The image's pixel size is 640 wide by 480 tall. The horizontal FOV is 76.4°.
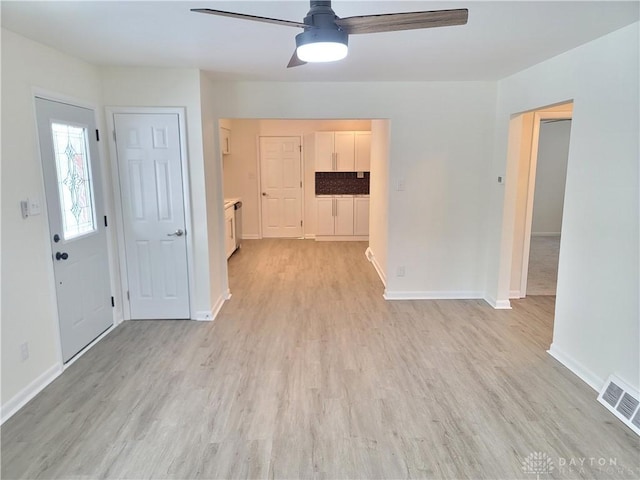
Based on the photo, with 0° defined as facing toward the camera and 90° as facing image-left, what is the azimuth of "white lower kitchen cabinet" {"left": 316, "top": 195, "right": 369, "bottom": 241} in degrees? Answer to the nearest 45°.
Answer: approximately 0°

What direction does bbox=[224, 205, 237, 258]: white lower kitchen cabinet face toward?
to the viewer's right

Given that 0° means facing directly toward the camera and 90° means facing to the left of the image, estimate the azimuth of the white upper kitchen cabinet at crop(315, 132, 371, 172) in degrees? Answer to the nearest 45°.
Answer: approximately 0°

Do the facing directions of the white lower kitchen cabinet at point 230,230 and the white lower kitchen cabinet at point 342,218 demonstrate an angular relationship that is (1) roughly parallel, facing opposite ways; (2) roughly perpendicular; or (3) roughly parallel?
roughly perpendicular

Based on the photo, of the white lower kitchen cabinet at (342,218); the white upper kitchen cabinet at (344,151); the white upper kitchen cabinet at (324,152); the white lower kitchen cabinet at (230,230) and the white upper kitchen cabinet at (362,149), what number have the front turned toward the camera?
4

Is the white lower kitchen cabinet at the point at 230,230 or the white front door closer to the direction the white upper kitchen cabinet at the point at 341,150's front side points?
the white front door

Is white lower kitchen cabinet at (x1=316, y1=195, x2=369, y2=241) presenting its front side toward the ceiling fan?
yes
